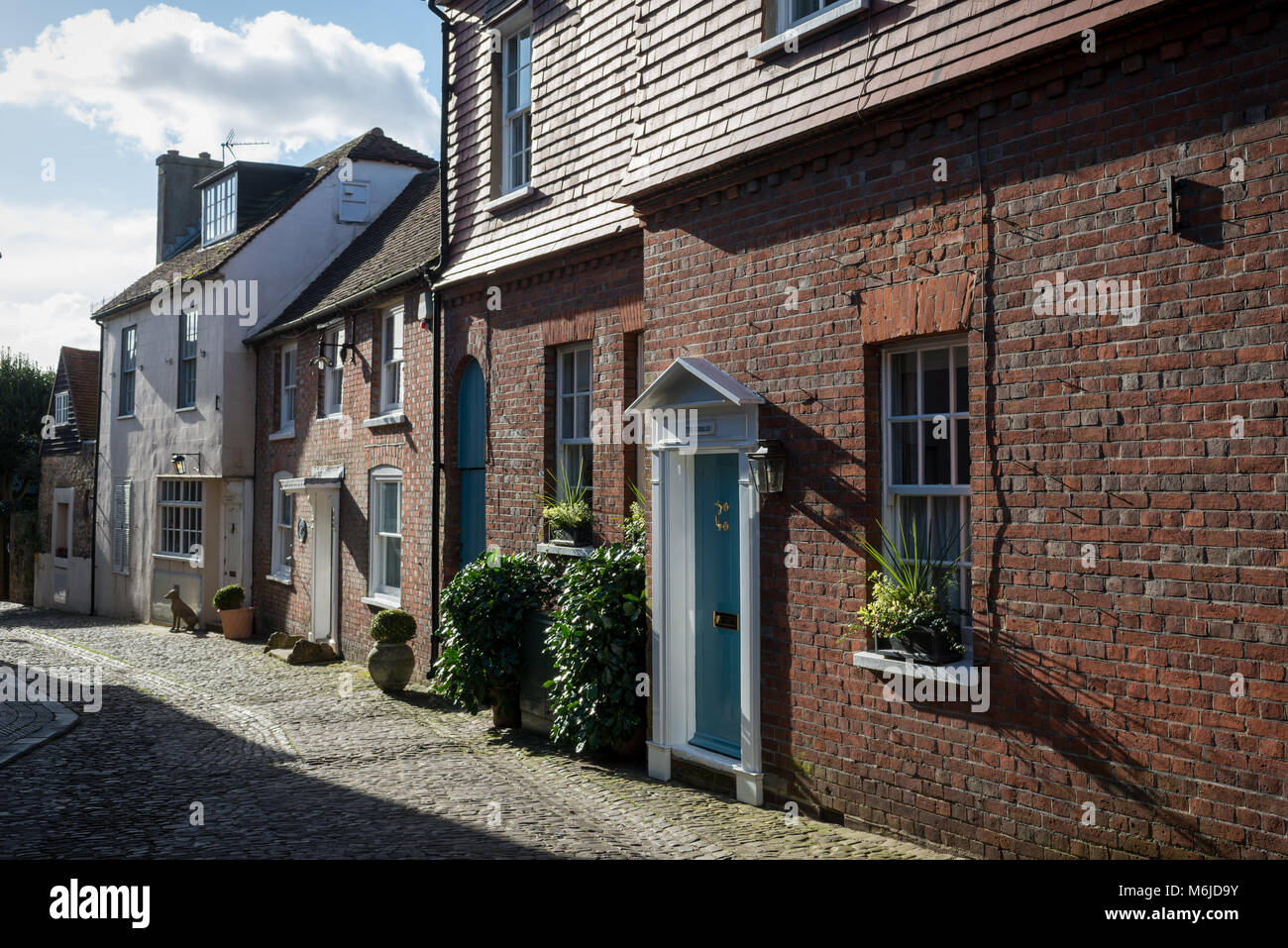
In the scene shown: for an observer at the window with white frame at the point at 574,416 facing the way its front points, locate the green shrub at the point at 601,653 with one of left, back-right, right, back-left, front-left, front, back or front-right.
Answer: front-left

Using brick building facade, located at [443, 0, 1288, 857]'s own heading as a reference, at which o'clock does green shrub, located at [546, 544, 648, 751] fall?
The green shrub is roughly at 3 o'clock from the brick building facade.

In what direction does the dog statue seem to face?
to the viewer's left

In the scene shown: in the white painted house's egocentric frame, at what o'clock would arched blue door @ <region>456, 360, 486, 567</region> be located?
The arched blue door is roughly at 10 o'clock from the white painted house.

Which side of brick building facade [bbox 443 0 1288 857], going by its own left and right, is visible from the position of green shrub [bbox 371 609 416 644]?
right

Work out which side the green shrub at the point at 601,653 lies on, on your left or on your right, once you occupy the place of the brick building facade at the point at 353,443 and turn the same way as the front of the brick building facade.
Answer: on your left

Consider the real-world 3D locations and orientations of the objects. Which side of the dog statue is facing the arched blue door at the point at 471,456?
left

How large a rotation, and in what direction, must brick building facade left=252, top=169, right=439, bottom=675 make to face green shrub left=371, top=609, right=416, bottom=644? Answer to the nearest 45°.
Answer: approximately 45° to its left

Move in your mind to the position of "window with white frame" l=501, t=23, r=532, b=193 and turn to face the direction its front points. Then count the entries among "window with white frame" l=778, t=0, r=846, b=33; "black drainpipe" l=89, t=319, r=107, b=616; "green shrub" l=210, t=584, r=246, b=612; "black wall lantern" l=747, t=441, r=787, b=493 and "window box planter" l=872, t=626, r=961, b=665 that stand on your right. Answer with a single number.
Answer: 2

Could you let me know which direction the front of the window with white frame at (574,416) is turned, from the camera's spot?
facing the viewer and to the left of the viewer

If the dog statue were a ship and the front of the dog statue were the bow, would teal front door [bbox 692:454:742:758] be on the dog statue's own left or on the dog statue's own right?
on the dog statue's own left
